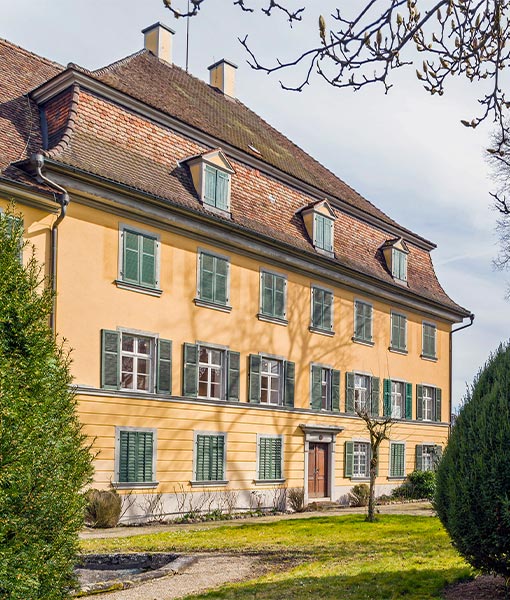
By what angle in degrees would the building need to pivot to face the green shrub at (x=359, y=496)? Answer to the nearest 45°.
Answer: approximately 90° to its left
